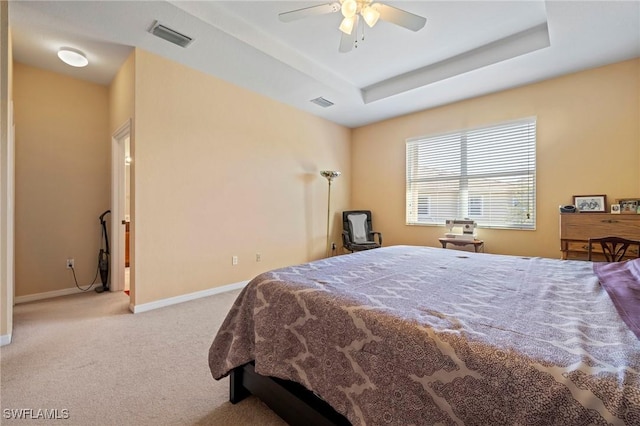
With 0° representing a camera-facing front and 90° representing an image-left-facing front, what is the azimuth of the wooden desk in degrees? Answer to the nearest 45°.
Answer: approximately 0°

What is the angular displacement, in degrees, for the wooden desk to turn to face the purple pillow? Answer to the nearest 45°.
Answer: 0° — it already faces it

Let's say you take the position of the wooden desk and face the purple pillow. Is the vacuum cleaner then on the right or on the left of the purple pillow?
right

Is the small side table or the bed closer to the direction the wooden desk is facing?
the bed

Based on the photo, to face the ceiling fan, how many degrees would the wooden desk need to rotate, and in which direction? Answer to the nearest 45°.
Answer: approximately 45° to its right

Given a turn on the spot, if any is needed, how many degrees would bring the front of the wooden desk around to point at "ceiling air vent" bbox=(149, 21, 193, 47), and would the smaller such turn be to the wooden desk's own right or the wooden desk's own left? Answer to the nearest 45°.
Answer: approximately 45° to the wooden desk's own right

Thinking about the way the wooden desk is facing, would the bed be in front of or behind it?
in front

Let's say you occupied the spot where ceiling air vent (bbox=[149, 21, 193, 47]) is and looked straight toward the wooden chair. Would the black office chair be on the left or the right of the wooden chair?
left

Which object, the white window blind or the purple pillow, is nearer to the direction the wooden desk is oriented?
the purple pillow

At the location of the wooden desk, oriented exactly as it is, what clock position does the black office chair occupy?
The black office chair is roughly at 3 o'clock from the wooden desk.

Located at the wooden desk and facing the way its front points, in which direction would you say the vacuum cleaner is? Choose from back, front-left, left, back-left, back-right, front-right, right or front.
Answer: front-right

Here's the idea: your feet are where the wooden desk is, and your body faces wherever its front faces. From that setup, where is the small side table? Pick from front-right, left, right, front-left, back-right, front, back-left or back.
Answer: right
